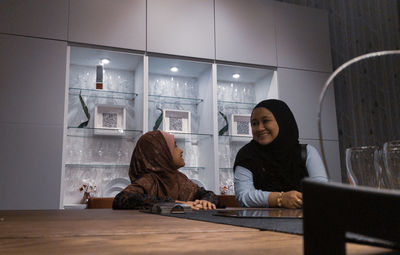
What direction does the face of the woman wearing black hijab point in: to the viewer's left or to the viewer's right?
to the viewer's left

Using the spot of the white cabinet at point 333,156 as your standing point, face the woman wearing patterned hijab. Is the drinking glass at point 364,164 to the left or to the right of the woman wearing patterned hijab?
left

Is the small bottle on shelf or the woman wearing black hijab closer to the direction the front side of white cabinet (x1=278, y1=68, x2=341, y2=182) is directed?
the woman wearing black hijab

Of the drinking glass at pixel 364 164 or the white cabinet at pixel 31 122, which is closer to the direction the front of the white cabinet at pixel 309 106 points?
the drinking glass

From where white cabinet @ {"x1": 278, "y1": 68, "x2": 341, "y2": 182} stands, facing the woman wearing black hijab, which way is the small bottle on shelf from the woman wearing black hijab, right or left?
right

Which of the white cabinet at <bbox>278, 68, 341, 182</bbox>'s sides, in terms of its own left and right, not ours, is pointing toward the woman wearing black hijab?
front

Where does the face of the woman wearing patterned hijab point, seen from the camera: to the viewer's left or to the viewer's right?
to the viewer's right

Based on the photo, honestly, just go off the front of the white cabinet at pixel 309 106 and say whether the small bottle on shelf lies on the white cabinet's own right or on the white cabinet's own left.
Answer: on the white cabinet's own right

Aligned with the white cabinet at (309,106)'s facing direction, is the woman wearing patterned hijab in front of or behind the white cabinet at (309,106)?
in front

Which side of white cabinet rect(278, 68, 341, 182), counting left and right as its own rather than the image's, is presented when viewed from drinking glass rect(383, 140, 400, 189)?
front

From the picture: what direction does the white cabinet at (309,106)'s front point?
toward the camera
